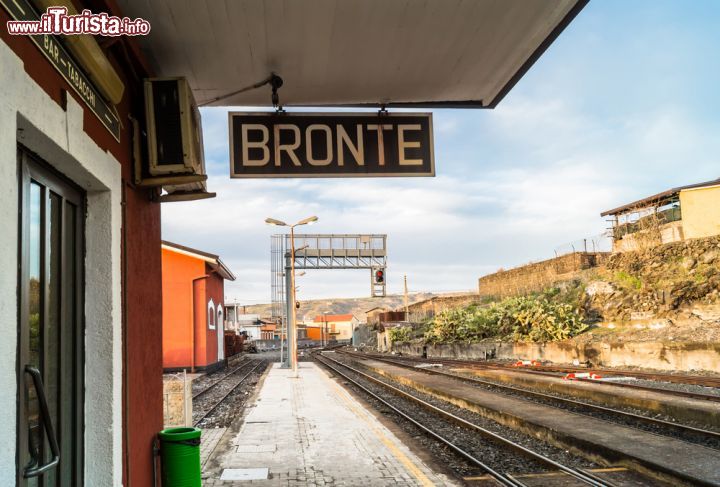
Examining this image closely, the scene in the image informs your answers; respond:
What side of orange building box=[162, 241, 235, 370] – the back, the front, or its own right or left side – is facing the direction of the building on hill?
front

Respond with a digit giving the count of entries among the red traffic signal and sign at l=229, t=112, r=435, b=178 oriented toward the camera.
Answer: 2

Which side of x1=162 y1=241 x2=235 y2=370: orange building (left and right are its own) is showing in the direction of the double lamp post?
front

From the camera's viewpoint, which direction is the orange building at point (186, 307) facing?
to the viewer's right

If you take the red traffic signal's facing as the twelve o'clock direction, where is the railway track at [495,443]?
The railway track is roughly at 12 o'clock from the red traffic signal.

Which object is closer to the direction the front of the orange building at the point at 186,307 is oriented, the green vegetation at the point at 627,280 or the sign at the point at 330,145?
the green vegetation

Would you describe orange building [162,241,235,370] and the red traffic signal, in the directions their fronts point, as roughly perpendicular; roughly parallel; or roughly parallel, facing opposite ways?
roughly perpendicular

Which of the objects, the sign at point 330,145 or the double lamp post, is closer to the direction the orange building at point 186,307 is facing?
the double lamp post

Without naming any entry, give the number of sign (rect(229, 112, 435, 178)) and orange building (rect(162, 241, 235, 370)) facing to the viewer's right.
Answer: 1

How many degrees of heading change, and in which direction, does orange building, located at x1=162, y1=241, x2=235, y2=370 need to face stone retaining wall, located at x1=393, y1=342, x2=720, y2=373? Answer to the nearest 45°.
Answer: approximately 45° to its right

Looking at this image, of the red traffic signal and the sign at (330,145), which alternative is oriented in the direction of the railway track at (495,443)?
the red traffic signal

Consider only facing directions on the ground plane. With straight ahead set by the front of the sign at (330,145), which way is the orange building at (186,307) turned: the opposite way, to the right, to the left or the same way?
to the left

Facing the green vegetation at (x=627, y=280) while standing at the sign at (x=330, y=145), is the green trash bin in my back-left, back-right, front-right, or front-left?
back-left
